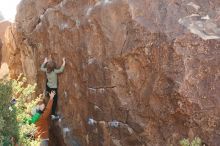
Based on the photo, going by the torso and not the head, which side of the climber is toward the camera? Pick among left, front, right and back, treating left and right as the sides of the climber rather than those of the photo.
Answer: back
